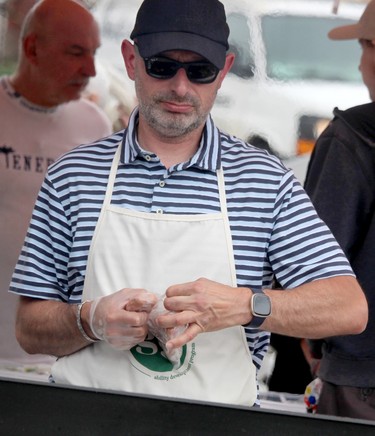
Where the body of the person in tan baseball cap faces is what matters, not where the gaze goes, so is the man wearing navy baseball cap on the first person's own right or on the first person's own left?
on the first person's own left

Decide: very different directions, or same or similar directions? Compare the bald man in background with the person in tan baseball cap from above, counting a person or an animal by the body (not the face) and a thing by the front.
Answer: very different directions

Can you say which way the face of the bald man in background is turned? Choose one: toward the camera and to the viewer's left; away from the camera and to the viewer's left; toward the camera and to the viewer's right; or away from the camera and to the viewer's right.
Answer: toward the camera and to the viewer's right

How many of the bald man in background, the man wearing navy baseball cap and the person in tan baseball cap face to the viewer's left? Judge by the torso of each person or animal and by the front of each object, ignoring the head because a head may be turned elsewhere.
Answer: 1

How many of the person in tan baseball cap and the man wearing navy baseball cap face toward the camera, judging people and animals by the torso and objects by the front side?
1

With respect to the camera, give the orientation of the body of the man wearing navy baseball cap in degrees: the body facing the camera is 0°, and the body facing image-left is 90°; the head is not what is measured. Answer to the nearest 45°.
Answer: approximately 0°

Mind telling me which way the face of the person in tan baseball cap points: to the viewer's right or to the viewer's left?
to the viewer's left

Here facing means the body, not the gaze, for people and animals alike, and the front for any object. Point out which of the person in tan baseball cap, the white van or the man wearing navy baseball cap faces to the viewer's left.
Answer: the person in tan baseball cap

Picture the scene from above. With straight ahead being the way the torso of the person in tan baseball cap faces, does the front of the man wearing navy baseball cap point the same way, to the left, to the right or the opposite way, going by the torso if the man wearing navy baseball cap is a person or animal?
to the left

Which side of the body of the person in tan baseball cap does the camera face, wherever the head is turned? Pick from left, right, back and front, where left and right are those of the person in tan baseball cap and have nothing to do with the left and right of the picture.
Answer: left
